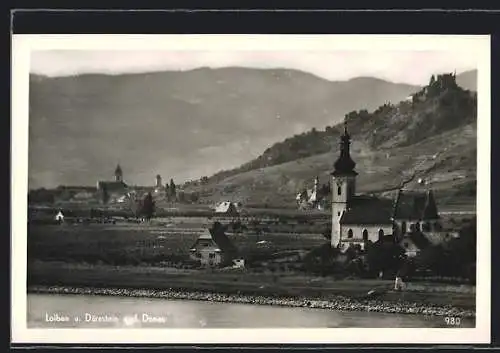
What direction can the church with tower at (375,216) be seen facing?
to the viewer's left
